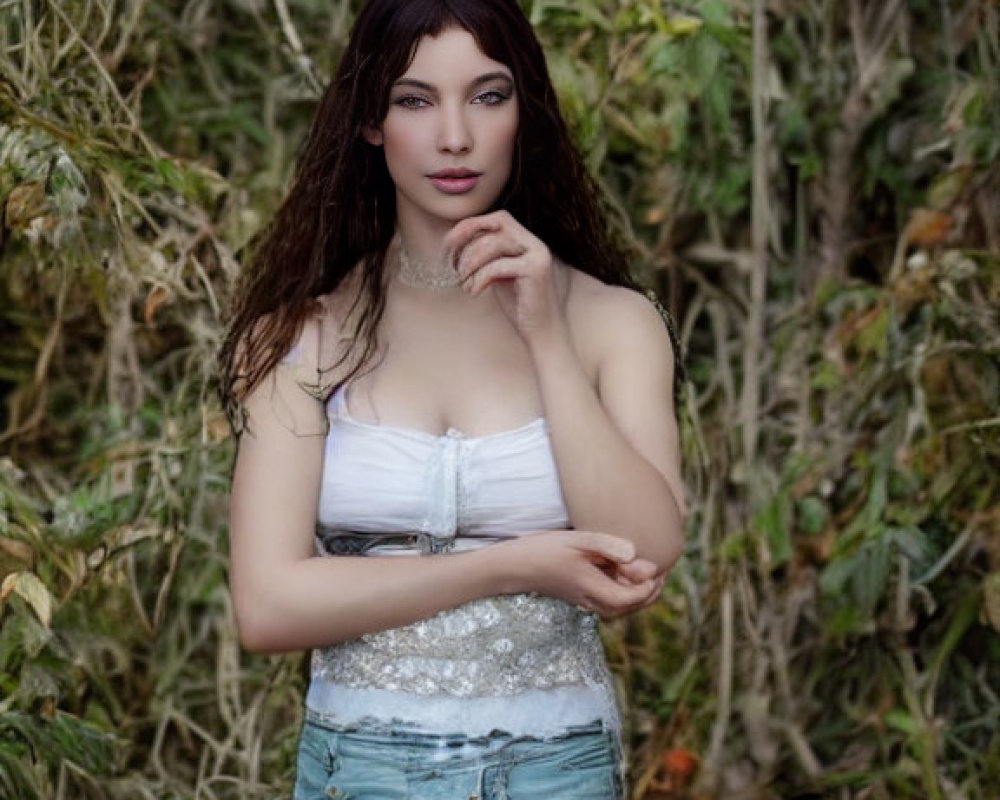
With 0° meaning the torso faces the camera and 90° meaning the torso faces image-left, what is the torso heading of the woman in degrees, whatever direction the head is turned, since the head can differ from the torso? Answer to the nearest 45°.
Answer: approximately 0°
